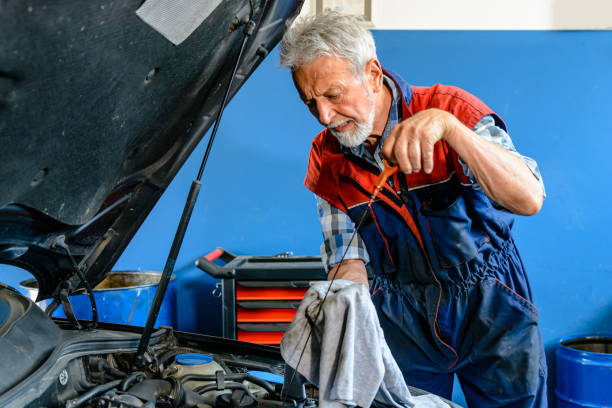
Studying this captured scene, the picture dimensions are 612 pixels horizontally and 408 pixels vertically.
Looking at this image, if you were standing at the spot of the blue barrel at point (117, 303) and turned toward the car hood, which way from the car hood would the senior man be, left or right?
left

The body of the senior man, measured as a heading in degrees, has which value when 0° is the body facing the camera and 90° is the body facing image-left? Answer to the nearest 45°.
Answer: approximately 45°

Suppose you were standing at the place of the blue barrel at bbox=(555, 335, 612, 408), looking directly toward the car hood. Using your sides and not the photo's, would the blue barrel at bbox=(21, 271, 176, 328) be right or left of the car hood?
right

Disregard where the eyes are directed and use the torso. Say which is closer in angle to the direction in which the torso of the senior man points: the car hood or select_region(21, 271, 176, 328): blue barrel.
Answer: the car hood

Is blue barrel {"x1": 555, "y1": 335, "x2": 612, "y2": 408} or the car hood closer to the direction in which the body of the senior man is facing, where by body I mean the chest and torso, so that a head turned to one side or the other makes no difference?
the car hood

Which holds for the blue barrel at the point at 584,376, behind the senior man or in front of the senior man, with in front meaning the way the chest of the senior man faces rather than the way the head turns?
behind

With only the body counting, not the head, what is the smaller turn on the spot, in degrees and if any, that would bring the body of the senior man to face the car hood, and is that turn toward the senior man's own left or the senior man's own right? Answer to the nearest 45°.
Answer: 0° — they already face it
